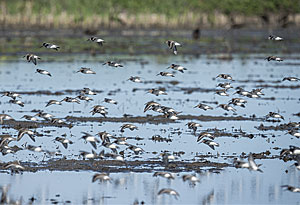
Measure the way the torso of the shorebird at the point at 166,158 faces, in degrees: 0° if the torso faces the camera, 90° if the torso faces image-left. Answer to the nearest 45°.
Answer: approximately 90°

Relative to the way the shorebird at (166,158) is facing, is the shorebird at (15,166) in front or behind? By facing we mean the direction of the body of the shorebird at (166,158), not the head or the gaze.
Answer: in front
